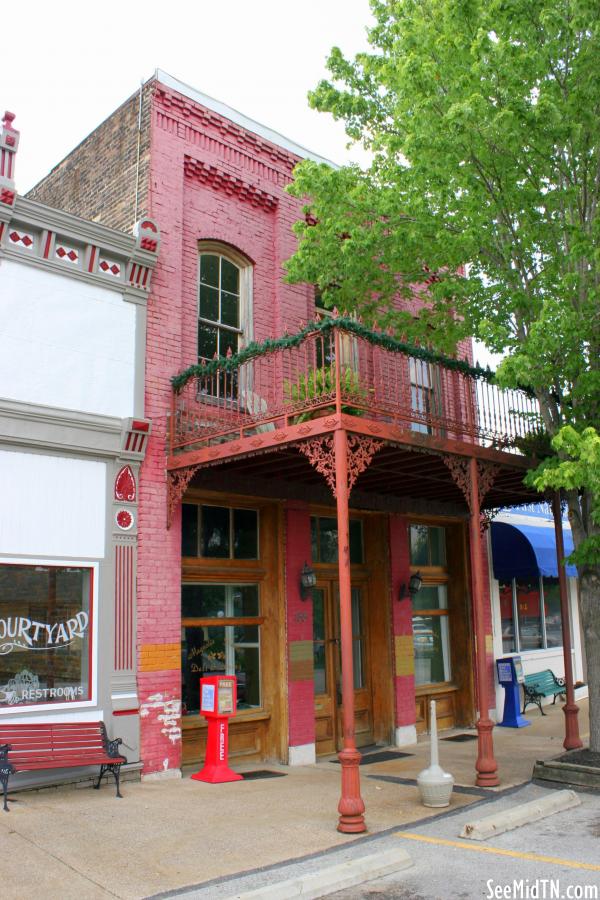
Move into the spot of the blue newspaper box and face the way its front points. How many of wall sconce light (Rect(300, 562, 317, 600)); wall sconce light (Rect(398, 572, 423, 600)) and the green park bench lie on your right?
2

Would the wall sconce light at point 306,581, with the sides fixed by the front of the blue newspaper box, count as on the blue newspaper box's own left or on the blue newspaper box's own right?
on the blue newspaper box's own right

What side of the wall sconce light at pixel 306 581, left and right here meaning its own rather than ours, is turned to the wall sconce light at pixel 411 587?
left

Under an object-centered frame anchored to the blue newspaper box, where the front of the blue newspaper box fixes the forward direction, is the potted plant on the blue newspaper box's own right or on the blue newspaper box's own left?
on the blue newspaper box's own right
